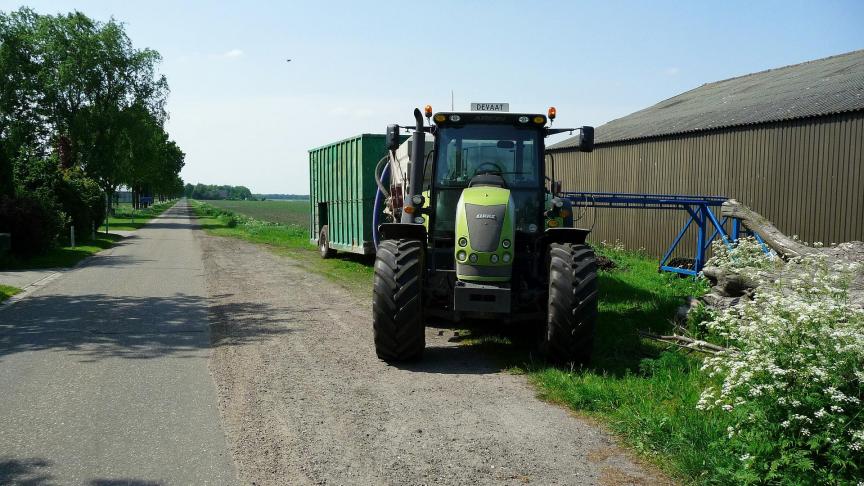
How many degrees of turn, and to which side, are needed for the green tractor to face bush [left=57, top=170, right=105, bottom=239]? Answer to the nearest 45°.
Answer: approximately 135° to its right

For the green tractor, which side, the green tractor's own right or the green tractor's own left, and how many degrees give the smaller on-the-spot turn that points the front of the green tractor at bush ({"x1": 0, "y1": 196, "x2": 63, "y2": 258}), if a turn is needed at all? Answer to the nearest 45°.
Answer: approximately 135° to the green tractor's own right

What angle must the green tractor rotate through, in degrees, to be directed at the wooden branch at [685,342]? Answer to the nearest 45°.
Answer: approximately 90° to its left

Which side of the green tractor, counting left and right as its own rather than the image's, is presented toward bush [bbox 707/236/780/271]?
left

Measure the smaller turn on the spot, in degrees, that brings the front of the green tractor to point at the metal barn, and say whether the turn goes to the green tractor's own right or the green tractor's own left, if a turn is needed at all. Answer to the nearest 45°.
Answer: approximately 135° to the green tractor's own left

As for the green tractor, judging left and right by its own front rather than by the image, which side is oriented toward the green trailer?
back

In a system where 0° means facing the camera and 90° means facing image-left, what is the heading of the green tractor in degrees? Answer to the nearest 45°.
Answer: approximately 0°
